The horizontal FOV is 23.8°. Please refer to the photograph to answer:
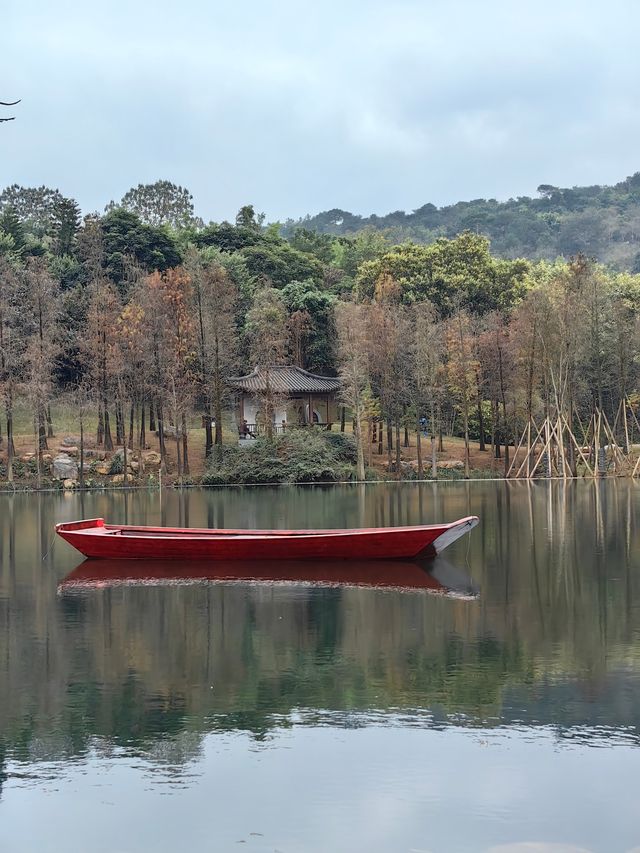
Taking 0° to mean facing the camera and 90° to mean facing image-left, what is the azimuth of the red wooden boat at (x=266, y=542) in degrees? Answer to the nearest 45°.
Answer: approximately 270°

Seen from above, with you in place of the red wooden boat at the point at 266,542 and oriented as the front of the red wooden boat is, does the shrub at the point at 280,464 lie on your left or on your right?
on your left

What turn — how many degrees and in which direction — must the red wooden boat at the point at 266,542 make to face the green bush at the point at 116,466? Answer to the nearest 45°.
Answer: approximately 90° to its left

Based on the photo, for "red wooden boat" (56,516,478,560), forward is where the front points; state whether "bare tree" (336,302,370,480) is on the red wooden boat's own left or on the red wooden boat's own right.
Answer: on the red wooden boat's own left
